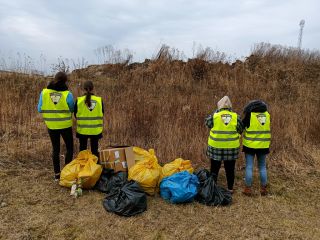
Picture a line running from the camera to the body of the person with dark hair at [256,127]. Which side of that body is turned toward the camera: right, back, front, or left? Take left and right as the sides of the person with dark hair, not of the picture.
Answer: back

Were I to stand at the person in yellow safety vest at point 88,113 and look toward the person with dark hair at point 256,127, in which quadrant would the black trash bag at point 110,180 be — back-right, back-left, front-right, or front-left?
front-right

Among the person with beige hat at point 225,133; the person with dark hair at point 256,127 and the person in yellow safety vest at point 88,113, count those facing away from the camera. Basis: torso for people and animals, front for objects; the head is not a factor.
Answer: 3

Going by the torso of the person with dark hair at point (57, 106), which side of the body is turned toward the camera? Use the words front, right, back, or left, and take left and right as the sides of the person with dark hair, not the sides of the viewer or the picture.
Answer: back

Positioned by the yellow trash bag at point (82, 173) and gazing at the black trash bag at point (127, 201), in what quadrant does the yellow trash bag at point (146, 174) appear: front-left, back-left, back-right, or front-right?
front-left

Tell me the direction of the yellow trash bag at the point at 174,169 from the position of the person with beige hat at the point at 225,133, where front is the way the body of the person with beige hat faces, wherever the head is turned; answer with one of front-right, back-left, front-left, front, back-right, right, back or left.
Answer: left

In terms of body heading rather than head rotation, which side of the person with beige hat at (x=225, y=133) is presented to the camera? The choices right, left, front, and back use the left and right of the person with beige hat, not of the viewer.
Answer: back

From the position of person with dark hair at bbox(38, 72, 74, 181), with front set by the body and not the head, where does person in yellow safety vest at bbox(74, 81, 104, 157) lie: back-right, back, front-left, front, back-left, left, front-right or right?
right

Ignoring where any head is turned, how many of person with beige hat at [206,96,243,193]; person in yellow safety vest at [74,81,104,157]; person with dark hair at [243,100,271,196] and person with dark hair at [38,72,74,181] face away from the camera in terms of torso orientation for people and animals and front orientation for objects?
4

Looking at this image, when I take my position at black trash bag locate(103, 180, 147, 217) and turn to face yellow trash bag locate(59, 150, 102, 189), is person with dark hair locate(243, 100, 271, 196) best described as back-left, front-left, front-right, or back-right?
back-right

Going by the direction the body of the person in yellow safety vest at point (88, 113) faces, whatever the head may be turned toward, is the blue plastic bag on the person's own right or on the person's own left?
on the person's own right

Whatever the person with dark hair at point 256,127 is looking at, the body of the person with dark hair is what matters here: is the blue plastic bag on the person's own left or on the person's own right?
on the person's own left

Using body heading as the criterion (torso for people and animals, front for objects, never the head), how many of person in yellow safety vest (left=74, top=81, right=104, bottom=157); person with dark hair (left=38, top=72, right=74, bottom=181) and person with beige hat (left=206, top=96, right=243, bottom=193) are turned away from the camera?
3

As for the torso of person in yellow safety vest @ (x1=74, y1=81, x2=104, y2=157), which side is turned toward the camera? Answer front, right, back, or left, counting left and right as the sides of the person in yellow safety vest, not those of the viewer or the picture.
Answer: back
